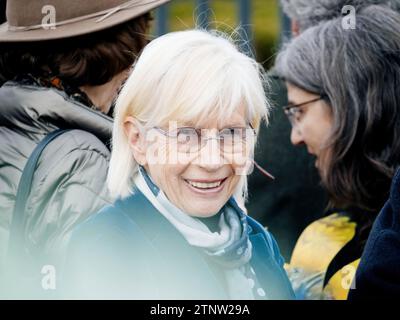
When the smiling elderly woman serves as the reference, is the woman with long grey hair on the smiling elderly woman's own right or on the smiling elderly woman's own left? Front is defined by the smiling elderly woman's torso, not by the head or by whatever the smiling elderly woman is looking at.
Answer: on the smiling elderly woman's own left

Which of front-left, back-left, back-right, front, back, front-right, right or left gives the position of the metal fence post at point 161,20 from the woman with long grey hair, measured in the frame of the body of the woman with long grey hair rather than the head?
front-right

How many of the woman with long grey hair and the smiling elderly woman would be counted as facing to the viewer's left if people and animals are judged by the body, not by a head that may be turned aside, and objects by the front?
1

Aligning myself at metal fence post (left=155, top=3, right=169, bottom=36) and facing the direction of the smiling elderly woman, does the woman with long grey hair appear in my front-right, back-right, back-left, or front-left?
front-left

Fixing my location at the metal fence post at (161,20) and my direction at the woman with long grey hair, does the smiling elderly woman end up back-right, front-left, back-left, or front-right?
front-right

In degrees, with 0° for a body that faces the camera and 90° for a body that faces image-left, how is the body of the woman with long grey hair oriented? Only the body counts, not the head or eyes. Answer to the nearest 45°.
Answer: approximately 90°

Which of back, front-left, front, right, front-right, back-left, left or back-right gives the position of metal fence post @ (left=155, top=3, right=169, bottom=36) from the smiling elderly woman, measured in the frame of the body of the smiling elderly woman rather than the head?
back-left

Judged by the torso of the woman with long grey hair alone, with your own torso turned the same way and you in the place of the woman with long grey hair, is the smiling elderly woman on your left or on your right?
on your left

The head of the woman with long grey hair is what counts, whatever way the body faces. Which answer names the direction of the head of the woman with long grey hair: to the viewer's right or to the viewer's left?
to the viewer's left

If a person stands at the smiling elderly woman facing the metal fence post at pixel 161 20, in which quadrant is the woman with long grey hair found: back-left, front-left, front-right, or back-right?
front-right
